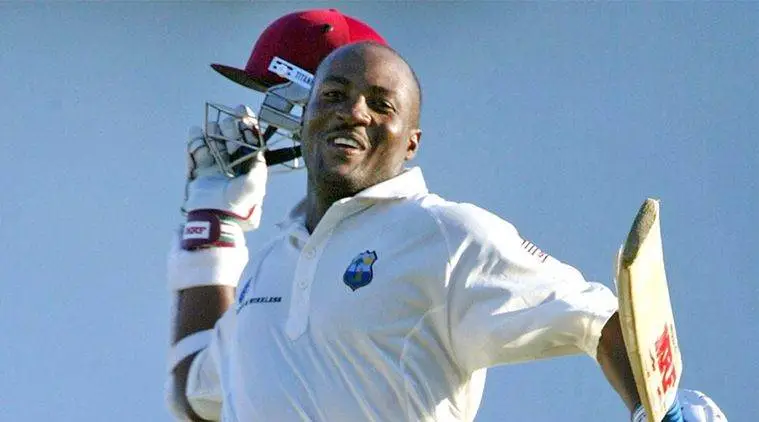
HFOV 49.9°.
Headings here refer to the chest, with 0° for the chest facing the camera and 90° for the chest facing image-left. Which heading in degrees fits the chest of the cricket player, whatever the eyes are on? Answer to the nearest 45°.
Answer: approximately 45°
